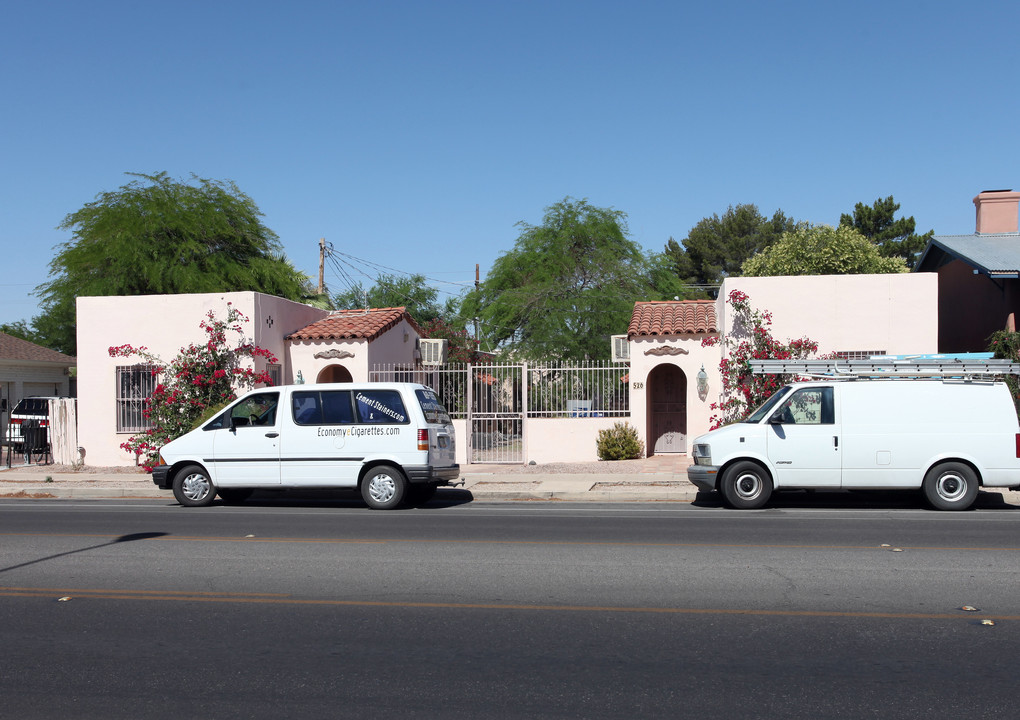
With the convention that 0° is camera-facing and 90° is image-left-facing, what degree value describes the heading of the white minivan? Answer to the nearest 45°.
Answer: approximately 90°

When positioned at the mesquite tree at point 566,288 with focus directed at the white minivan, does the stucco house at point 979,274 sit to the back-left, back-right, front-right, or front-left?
front-left

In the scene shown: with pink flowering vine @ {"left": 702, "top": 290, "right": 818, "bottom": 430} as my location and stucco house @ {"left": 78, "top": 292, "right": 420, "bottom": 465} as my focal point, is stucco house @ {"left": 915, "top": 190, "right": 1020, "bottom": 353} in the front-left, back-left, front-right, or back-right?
back-right

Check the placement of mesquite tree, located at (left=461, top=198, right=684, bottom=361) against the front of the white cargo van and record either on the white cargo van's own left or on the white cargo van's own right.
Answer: on the white cargo van's own right

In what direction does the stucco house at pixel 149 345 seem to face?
toward the camera

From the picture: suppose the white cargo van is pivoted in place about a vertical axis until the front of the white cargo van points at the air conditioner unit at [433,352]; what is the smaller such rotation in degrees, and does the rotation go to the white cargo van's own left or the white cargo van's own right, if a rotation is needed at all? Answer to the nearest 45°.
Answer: approximately 45° to the white cargo van's own right

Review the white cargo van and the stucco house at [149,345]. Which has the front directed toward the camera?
the stucco house

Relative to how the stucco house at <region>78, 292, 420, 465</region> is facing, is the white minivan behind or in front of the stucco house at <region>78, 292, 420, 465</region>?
in front

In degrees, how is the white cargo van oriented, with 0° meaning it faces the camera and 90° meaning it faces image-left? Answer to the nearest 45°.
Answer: approximately 90°

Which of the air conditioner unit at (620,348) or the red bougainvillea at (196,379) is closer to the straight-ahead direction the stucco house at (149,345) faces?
the red bougainvillea

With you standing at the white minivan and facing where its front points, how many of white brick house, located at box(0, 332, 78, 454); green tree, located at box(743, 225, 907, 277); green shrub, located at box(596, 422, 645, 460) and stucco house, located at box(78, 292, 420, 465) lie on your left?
0

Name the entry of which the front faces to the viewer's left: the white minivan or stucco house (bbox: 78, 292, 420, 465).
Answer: the white minivan

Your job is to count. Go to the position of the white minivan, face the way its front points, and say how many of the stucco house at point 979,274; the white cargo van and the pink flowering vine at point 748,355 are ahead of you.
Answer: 0

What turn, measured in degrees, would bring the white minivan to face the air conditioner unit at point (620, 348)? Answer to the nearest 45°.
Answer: approximately 135° to its right

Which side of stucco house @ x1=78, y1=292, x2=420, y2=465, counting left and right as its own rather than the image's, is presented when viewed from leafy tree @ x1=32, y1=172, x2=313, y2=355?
back

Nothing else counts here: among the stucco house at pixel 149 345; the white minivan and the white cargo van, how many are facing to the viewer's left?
2
